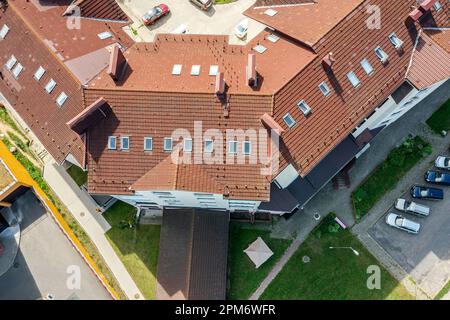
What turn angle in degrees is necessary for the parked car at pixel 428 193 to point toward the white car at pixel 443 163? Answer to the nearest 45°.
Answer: approximately 135° to its right

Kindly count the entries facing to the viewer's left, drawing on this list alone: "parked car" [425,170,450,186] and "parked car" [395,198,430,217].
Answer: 2

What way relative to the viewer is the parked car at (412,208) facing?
to the viewer's left

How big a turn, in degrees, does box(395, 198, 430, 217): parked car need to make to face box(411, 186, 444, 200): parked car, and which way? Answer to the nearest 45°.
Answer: approximately 135° to its right

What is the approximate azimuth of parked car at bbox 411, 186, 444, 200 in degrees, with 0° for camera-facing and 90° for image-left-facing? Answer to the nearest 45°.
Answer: approximately 90°

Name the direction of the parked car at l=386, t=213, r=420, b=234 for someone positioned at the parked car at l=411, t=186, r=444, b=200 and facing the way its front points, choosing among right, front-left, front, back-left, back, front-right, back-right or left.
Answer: front-left

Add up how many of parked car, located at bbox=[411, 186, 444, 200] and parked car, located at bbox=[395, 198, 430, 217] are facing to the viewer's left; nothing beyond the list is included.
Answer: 2

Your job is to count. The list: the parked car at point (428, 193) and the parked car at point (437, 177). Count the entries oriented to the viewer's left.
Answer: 2

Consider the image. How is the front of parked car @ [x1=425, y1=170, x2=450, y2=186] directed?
to the viewer's left
